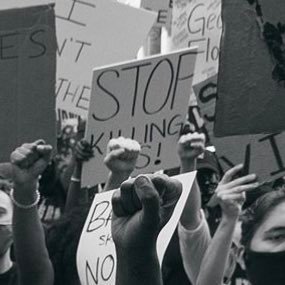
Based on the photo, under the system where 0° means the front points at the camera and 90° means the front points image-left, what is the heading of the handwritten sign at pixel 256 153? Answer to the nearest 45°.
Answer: approximately 0°
